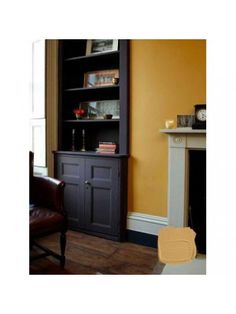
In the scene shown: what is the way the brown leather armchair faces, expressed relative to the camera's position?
facing the viewer and to the right of the viewer

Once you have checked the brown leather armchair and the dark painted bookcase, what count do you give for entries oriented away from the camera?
0

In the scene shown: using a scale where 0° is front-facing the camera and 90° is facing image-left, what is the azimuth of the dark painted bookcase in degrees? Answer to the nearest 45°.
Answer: approximately 45°

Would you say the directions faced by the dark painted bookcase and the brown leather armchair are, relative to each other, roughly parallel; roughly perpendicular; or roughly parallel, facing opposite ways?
roughly perpendicular
